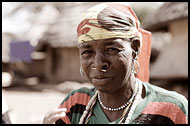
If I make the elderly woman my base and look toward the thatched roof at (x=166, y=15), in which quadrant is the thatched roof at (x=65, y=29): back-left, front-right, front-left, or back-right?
front-left

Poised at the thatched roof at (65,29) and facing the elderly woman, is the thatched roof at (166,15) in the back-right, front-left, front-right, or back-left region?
front-left

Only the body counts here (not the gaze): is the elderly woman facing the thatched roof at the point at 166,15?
no

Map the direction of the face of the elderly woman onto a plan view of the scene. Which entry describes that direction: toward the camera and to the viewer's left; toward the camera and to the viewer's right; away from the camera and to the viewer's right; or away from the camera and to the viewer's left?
toward the camera and to the viewer's left

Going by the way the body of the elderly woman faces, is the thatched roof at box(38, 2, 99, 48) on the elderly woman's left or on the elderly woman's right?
on the elderly woman's right
